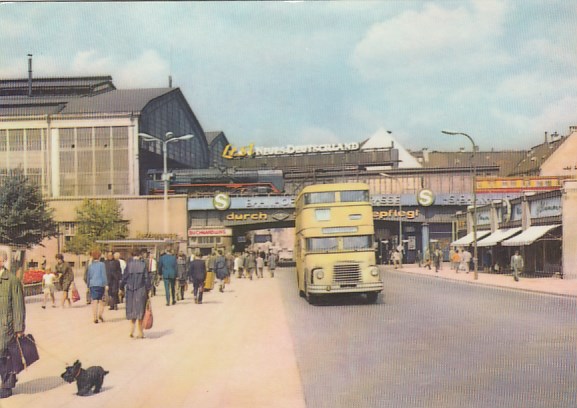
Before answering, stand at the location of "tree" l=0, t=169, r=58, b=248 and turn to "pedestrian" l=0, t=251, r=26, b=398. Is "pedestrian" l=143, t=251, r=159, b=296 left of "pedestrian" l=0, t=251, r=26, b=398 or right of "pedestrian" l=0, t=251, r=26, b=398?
left

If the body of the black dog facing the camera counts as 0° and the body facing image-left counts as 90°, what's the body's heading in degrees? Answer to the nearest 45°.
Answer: approximately 90°

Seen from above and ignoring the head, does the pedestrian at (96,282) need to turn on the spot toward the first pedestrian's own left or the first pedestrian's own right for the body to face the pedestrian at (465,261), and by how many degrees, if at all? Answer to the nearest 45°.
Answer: approximately 45° to the first pedestrian's own right

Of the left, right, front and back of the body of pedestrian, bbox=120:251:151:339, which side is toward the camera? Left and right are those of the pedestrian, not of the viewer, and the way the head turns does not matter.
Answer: back

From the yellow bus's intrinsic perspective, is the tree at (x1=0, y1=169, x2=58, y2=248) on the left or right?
on its right

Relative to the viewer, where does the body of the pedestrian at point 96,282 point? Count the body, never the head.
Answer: away from the camera
